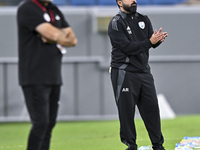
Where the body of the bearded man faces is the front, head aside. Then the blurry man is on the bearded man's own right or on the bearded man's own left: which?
on the bearded man's own right

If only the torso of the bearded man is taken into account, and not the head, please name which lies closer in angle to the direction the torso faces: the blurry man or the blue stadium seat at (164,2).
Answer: the blurry man

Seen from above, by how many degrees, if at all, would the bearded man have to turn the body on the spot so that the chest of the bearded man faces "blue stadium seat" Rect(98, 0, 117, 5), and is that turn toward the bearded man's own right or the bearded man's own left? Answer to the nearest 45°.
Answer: approximately 135° to the bearded man's own left

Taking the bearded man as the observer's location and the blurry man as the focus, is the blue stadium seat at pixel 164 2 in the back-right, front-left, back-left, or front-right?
back-right

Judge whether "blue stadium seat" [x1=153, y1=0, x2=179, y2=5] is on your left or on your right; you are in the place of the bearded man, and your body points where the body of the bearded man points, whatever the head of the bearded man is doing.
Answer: on your left

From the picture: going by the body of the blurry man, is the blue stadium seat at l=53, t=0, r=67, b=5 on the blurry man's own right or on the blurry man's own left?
on the blurry man's own left

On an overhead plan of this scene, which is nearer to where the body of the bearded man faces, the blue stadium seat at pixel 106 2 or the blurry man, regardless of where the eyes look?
the blurry man

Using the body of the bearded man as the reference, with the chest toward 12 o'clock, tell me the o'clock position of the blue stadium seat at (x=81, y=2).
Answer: The blue stadium seat is roughly at 7 o'clock from the bearded man.
